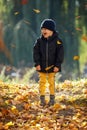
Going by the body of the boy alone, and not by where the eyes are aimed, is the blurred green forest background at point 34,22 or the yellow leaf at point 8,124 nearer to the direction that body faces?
the yellow leaf

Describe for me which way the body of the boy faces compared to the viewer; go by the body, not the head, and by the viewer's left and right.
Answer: facing the viewer

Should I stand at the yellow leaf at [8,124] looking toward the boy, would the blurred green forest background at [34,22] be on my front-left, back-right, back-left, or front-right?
front-left

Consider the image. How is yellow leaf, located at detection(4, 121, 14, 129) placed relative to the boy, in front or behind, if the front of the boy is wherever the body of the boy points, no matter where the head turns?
in front

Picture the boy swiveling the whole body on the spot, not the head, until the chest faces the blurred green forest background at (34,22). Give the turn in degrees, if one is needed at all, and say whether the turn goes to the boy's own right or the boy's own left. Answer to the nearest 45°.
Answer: approximately 180°

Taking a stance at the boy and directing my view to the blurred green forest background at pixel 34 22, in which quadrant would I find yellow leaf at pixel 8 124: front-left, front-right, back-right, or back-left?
back-left
